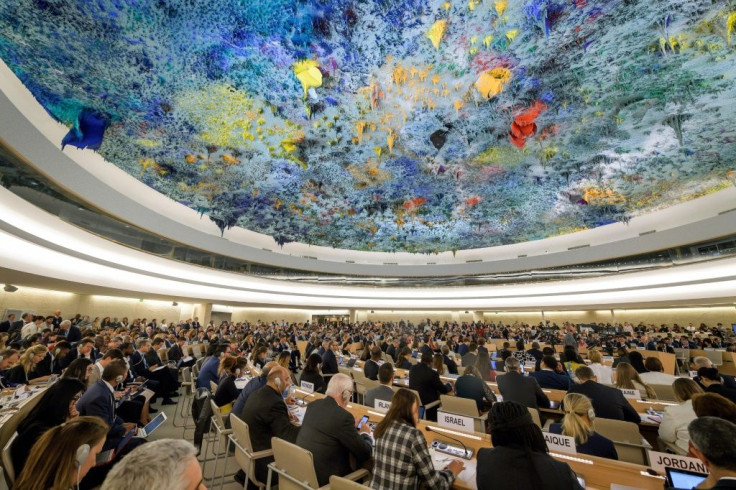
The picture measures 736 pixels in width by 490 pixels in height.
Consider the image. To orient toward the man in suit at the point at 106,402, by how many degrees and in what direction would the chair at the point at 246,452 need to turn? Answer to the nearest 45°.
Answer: approximately 90° to its left

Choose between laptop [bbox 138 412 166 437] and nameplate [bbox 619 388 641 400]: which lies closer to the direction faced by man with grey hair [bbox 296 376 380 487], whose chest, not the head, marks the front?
the nameplate

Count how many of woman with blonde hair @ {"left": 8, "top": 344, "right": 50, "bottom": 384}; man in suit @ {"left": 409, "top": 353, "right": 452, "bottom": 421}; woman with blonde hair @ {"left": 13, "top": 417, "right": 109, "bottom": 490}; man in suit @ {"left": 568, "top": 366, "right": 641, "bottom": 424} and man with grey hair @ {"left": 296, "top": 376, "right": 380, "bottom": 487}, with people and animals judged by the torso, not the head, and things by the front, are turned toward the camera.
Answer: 0

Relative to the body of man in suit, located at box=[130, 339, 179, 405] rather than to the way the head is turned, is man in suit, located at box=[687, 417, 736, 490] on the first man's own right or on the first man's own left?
on the first man's own right

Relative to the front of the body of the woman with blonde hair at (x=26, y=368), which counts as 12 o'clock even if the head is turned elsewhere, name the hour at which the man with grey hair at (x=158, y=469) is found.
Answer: The man with grey hair is roughly at 3 o'clock from the woman with blonde hair.

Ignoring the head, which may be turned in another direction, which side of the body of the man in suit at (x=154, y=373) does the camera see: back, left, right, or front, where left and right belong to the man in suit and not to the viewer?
right

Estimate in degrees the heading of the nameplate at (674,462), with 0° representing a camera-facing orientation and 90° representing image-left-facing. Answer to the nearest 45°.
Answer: approximately 0°

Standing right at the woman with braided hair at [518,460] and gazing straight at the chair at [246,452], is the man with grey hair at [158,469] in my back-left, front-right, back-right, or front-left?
front-left

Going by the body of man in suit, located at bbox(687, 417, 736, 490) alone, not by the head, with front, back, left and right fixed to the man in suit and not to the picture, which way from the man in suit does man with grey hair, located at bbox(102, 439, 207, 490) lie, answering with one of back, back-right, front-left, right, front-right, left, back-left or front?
left

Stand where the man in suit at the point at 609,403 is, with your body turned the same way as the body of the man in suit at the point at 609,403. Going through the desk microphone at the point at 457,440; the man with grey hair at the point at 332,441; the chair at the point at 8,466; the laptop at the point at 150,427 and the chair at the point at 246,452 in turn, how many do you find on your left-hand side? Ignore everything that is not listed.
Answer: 5

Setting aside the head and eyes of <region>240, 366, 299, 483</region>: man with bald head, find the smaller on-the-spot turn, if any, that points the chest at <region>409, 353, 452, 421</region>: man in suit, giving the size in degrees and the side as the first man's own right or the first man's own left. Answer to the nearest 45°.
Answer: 0° — they already face them

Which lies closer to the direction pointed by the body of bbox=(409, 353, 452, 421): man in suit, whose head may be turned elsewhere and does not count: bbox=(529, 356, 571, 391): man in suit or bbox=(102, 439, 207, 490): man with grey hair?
the man in suit
